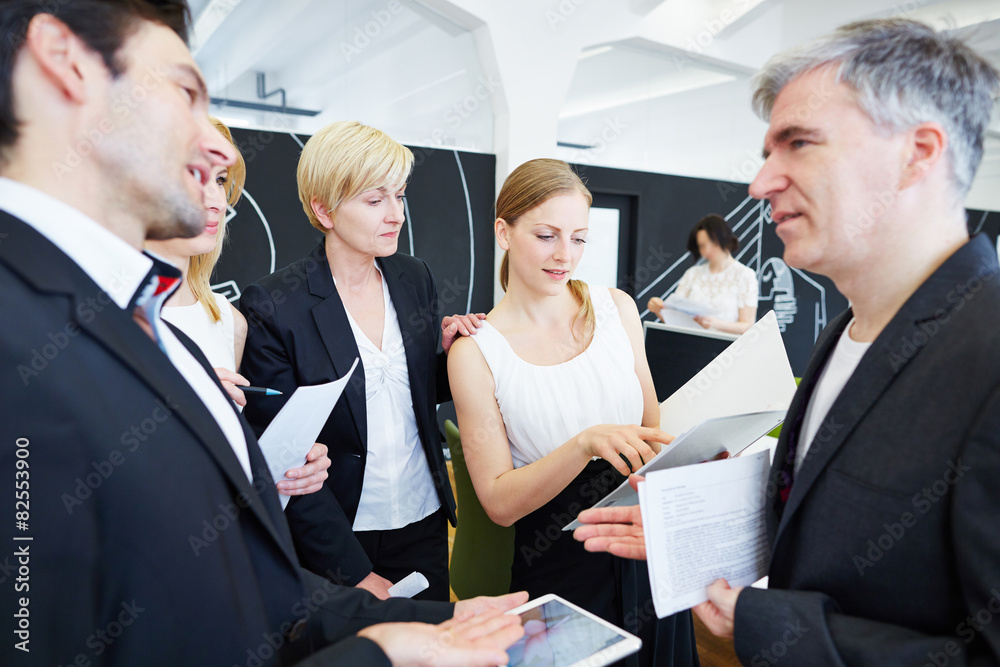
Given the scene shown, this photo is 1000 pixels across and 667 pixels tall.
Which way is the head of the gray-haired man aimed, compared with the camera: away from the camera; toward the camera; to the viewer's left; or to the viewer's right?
to the viewer's left

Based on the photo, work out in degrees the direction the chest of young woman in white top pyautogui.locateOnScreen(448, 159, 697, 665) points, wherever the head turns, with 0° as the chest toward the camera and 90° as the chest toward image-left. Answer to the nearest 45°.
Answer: approximately 315°

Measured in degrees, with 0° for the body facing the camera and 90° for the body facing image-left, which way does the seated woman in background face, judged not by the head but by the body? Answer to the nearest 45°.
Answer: approximately 45°

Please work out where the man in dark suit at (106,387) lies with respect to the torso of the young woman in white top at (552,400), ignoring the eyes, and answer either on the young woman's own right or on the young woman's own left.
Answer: on the young woman's own right

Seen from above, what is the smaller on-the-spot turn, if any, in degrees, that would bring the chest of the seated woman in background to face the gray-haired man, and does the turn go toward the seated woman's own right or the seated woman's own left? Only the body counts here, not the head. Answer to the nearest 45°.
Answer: approximately 45° to the seated woman's own left

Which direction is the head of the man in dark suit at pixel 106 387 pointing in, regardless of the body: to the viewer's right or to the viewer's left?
to the viewer's right

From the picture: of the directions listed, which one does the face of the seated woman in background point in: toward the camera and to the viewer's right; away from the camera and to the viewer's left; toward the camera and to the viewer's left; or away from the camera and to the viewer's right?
toward the camera and to the viewer's left

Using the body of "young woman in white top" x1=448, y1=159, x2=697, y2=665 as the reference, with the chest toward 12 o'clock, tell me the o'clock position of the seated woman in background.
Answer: The seated woman in background is roughly at 8 o'clock from the young woman in white top.
